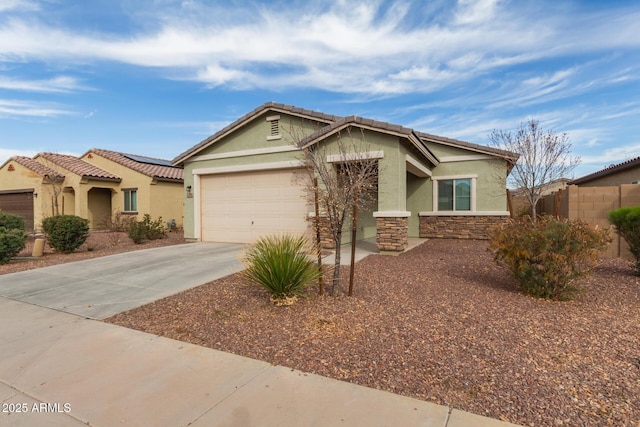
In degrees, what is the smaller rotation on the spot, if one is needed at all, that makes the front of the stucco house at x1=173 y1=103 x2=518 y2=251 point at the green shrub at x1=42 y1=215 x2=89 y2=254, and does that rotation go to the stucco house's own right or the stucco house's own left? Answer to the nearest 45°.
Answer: approximately 90° to the stucco house's own right

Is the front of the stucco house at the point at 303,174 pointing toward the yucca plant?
yes

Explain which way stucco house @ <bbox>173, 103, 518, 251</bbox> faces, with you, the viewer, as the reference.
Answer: facing the viewer

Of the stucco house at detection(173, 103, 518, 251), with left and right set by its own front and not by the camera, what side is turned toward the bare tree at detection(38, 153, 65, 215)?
right

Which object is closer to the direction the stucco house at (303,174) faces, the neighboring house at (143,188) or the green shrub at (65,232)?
the green shrub

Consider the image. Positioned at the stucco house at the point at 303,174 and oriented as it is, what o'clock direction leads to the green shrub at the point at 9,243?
The green shrub is roughly at 2 o'clock from the stucco house.

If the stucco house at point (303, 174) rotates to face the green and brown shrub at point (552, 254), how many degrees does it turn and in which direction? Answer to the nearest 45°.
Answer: approximately 45° to its left

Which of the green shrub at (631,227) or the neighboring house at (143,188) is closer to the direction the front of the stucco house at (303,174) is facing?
the green shrub

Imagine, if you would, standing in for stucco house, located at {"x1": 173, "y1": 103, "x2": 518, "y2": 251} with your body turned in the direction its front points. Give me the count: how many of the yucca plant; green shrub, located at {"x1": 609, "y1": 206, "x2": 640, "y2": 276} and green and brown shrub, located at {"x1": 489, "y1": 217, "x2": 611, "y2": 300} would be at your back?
0

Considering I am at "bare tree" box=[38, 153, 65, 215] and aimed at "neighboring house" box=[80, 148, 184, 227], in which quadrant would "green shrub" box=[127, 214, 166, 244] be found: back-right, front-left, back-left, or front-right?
front-right

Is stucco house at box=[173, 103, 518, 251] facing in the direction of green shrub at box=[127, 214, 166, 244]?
no

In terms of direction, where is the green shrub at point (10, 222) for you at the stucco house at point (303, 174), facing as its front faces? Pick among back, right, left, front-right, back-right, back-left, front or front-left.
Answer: right

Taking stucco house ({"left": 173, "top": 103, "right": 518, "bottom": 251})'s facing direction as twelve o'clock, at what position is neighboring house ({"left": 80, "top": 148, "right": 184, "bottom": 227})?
The neighboring house is roughly at 4 o'clock from the stucco house.

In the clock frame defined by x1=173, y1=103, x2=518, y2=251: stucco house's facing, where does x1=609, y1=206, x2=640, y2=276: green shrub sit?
The green shrub is roughly at 10 o'clock from the stucco house.

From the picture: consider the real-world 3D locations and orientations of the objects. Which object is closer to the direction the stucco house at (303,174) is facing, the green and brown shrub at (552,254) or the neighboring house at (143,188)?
the green and brown shrub
